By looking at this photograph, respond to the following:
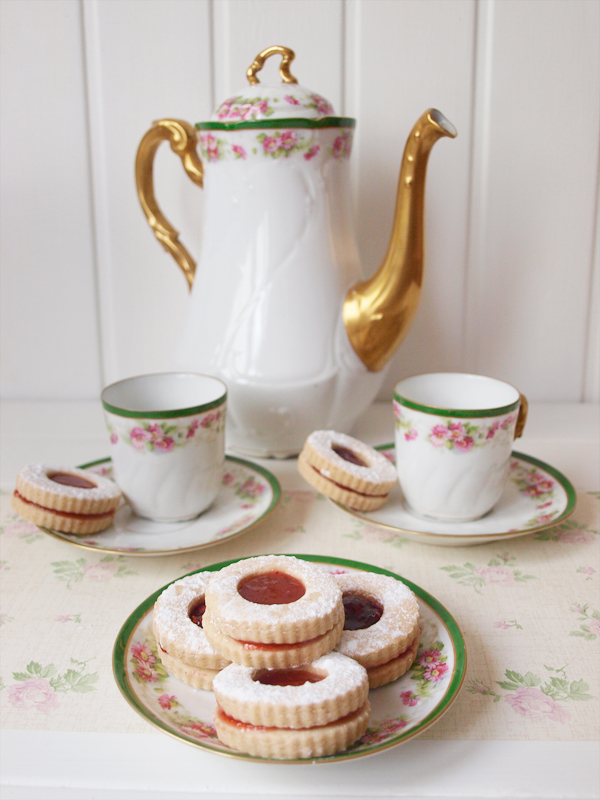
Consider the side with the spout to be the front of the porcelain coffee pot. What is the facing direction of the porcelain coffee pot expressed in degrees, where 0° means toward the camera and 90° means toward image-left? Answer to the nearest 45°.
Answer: approximately 270°
